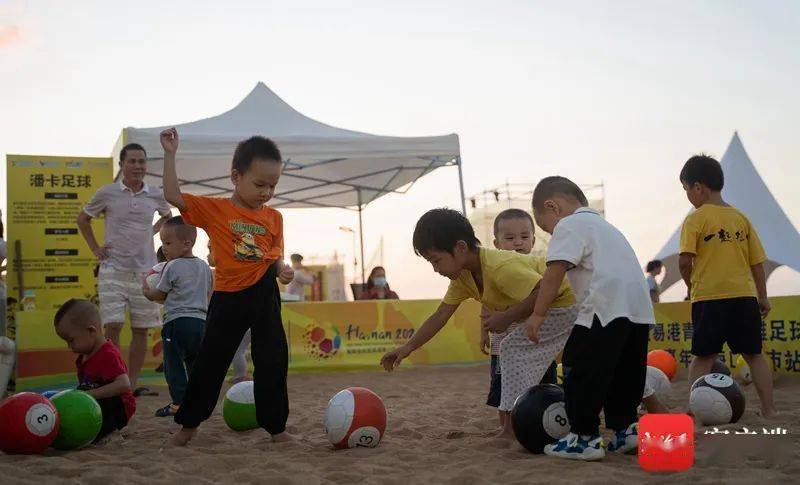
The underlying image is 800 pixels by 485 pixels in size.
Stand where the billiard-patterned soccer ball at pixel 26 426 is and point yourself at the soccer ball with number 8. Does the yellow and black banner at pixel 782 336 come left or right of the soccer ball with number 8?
left

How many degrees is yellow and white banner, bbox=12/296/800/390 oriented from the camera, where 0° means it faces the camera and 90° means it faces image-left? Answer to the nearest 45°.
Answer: approximately 0°

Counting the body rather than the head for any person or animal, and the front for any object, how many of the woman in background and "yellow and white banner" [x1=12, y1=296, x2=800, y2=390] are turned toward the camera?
2

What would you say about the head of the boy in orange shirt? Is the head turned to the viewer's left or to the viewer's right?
to the viewer's right

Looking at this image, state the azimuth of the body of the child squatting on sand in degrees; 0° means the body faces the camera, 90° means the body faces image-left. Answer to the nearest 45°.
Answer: approximately 45°

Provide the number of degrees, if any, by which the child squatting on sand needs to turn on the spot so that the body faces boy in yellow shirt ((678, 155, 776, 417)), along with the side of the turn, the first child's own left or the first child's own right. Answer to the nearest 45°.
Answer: approximately 135° to the first child's own left

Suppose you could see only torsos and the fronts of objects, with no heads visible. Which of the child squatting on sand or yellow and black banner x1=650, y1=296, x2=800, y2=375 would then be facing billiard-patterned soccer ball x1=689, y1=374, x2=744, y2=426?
the yellow and black banner
